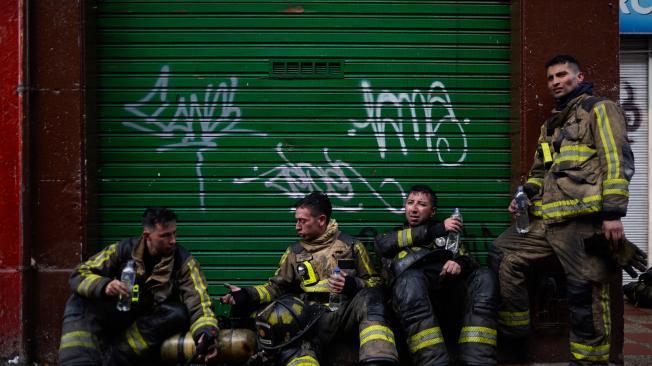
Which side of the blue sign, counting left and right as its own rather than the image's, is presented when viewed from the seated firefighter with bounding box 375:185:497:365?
front

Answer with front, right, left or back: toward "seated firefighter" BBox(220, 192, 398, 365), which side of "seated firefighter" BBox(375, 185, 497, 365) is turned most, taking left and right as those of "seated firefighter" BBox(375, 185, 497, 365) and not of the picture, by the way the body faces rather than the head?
right

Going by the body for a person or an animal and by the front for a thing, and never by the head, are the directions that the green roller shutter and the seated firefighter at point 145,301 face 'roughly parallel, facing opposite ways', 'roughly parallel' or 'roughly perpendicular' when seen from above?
roughly parallel

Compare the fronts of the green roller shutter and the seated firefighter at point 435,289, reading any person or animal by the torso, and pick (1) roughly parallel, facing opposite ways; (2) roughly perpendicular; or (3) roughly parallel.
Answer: roughly parallel

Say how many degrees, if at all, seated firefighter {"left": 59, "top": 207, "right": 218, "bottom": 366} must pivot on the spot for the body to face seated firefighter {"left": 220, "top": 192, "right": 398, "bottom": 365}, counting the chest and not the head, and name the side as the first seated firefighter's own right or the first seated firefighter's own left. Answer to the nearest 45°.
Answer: approximately 90° to the first seated firefighter's own left

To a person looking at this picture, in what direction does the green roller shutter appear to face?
facing the viewer

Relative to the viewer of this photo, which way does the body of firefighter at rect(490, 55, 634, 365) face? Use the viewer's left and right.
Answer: facing the viewer and to the left of the viewer

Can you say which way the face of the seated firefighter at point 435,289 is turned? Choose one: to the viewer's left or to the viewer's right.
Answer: to the viewer's left

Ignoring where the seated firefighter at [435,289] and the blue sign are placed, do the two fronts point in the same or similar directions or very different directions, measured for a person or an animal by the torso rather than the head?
same or similar directions

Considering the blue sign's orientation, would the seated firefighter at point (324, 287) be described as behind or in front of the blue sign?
in front

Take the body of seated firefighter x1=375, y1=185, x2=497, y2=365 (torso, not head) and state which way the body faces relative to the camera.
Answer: toward the camera

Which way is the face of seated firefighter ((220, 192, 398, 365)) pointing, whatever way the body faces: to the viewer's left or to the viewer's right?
to the viewer's left

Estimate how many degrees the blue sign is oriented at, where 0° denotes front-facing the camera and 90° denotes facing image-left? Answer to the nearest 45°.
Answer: approximately 0°
